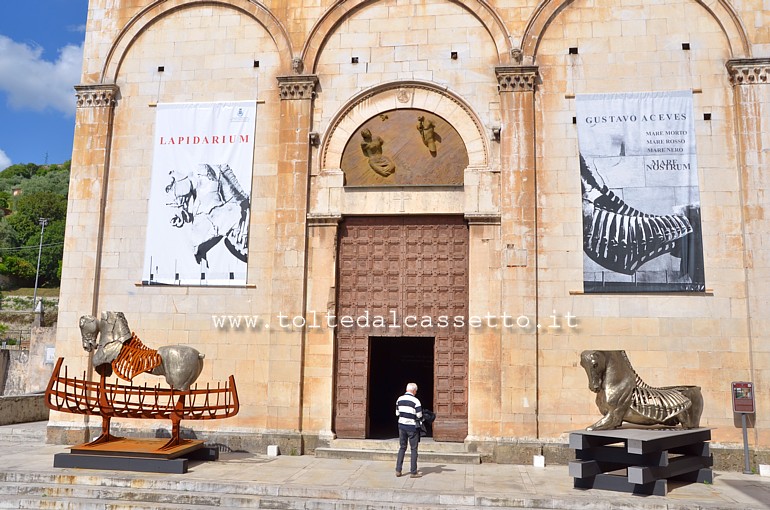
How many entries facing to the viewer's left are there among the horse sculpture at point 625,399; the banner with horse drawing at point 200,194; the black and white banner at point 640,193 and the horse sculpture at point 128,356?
2

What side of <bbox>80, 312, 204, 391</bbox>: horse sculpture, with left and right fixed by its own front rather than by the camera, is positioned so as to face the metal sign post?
back

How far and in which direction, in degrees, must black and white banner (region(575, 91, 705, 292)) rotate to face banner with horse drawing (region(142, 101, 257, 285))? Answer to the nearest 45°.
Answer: approximately 90° to its right

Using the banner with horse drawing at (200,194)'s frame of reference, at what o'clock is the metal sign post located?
The metal sign post is roughly at 10 o'clock from the banner with horse drawing.

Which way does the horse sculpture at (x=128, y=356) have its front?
to the viewer's left

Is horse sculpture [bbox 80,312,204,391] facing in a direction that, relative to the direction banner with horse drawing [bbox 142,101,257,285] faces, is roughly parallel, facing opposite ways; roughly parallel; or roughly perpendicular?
roughly perpendicular

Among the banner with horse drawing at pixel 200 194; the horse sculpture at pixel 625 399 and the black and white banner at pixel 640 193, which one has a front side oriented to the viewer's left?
the horse sculpture

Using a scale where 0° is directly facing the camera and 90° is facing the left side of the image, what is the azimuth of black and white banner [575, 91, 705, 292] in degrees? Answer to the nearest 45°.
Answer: approximately 0°

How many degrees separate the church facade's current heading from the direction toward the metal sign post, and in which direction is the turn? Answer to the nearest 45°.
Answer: approximately 90° to its left

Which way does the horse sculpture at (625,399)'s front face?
to the viewer's left

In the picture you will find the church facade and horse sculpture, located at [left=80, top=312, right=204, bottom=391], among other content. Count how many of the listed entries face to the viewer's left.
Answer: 1
